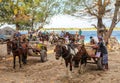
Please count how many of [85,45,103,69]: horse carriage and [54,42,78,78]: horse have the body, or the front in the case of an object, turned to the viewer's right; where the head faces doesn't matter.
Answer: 0

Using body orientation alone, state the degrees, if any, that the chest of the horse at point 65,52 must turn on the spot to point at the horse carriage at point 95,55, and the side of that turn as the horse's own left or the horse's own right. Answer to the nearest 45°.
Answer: approximately 180°

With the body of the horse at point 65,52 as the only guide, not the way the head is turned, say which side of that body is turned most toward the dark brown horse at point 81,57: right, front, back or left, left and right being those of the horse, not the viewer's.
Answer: back

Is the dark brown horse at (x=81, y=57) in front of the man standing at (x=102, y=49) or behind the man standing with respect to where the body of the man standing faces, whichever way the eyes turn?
in front

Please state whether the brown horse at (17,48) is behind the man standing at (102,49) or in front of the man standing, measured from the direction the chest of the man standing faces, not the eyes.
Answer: in front
